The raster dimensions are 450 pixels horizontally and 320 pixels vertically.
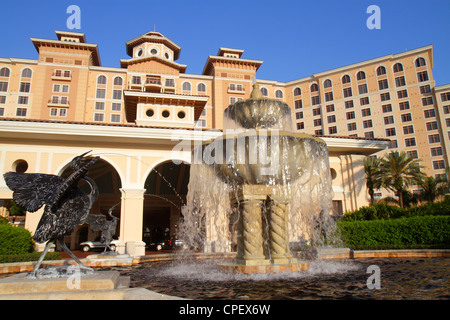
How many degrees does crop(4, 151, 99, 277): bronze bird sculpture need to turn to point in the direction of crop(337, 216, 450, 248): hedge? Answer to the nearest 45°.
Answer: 0° — it already faces it

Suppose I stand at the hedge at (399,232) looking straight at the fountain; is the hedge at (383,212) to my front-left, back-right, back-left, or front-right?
back-right

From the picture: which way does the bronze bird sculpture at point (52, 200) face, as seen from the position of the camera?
facing to the right of the viewer

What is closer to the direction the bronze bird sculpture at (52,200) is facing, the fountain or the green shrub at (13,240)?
the fountain

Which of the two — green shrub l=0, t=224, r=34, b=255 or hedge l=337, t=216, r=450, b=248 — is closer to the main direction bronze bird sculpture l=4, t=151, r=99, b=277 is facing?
the hedge

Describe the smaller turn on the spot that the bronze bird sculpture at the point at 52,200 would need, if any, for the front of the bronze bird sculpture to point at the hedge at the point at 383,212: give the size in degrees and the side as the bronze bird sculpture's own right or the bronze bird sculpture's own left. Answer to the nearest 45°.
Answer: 0° — it already faces it

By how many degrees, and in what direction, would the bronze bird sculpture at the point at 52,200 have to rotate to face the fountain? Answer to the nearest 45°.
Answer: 0° — it already faces it
